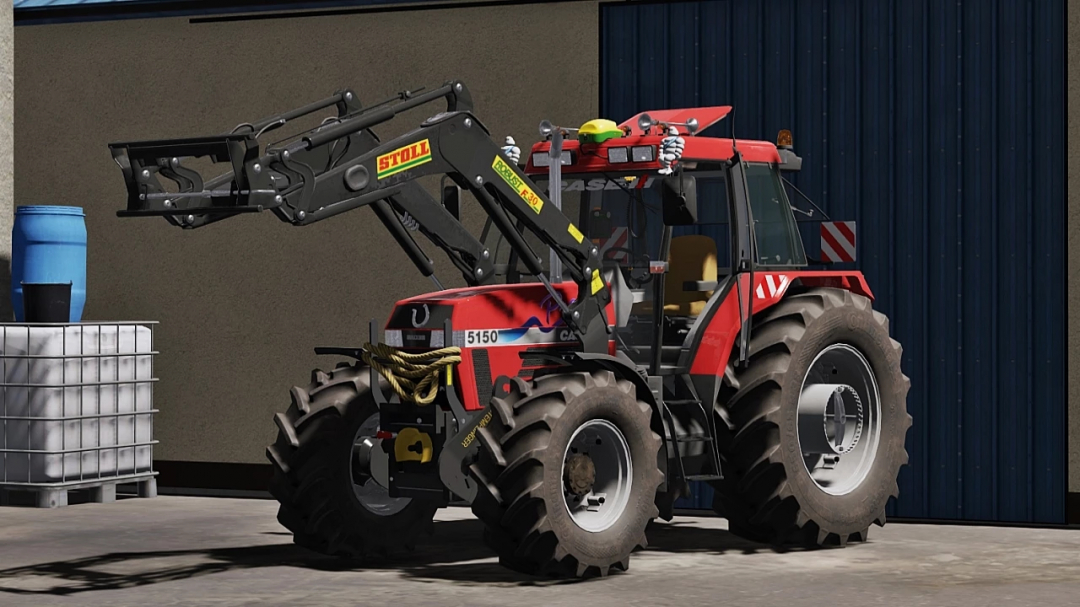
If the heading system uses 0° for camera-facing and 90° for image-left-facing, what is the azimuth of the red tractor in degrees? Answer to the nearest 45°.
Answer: approximately 45°

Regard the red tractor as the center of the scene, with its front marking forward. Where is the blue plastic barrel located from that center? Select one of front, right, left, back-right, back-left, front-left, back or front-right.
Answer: right
